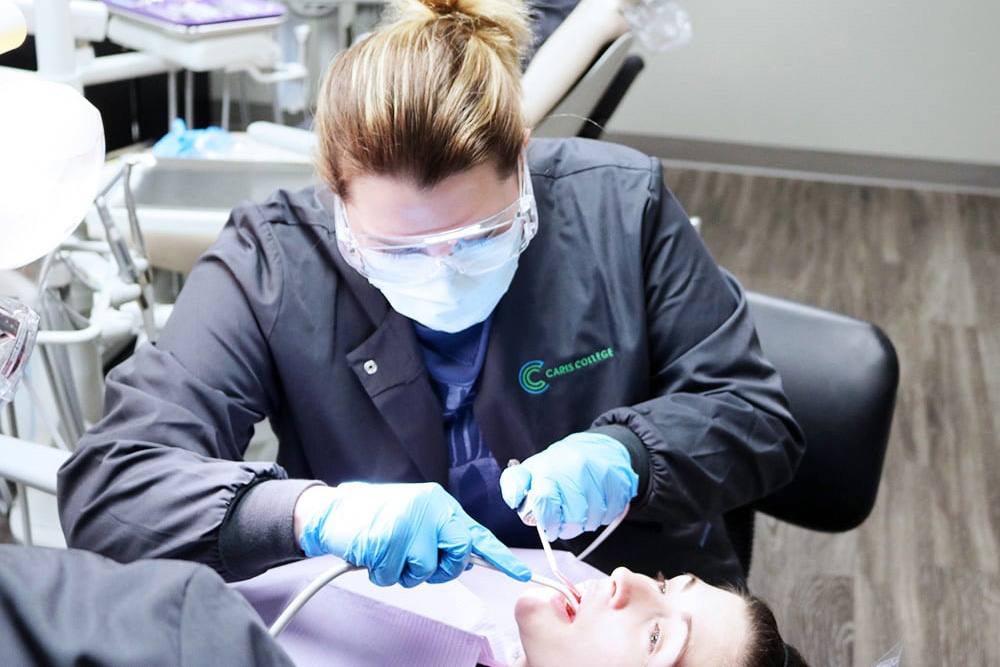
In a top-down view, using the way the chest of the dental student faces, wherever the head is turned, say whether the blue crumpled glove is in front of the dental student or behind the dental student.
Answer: behind

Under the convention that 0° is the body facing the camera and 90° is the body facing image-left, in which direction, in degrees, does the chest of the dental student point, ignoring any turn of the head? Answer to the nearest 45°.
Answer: approximately 0°
